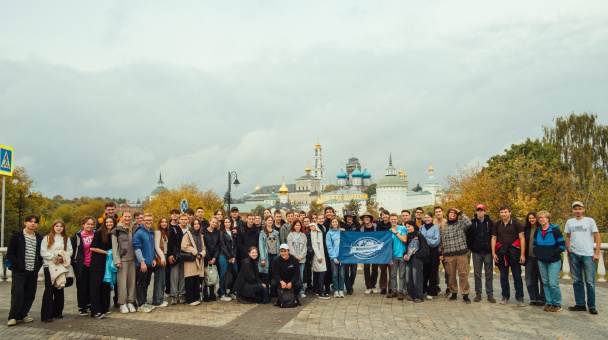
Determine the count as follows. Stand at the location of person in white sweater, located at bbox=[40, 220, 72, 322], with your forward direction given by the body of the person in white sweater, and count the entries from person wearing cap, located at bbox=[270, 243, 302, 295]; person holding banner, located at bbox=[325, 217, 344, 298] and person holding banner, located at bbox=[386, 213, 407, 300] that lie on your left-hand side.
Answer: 3

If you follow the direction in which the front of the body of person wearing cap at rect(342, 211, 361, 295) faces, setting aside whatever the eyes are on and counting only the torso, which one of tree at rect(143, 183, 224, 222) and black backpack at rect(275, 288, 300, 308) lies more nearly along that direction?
the black backpack

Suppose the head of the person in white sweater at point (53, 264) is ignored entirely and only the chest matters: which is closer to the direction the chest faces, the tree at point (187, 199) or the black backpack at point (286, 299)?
the black backpack

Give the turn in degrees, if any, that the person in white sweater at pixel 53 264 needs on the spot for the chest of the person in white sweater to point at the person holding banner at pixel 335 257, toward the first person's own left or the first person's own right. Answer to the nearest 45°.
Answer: approximately 90° to the first person's own left

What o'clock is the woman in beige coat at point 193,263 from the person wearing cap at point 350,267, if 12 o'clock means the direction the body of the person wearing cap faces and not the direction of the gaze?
The woman in beige coat is roughly at 2 o'clock from the person wearing cap.
